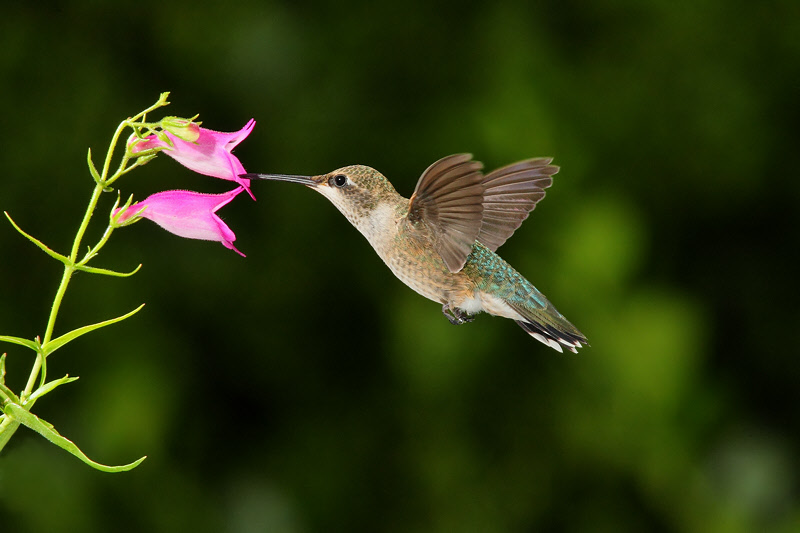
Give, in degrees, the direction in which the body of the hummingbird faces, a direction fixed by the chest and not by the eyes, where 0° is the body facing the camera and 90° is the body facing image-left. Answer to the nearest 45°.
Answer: approximately 90°
